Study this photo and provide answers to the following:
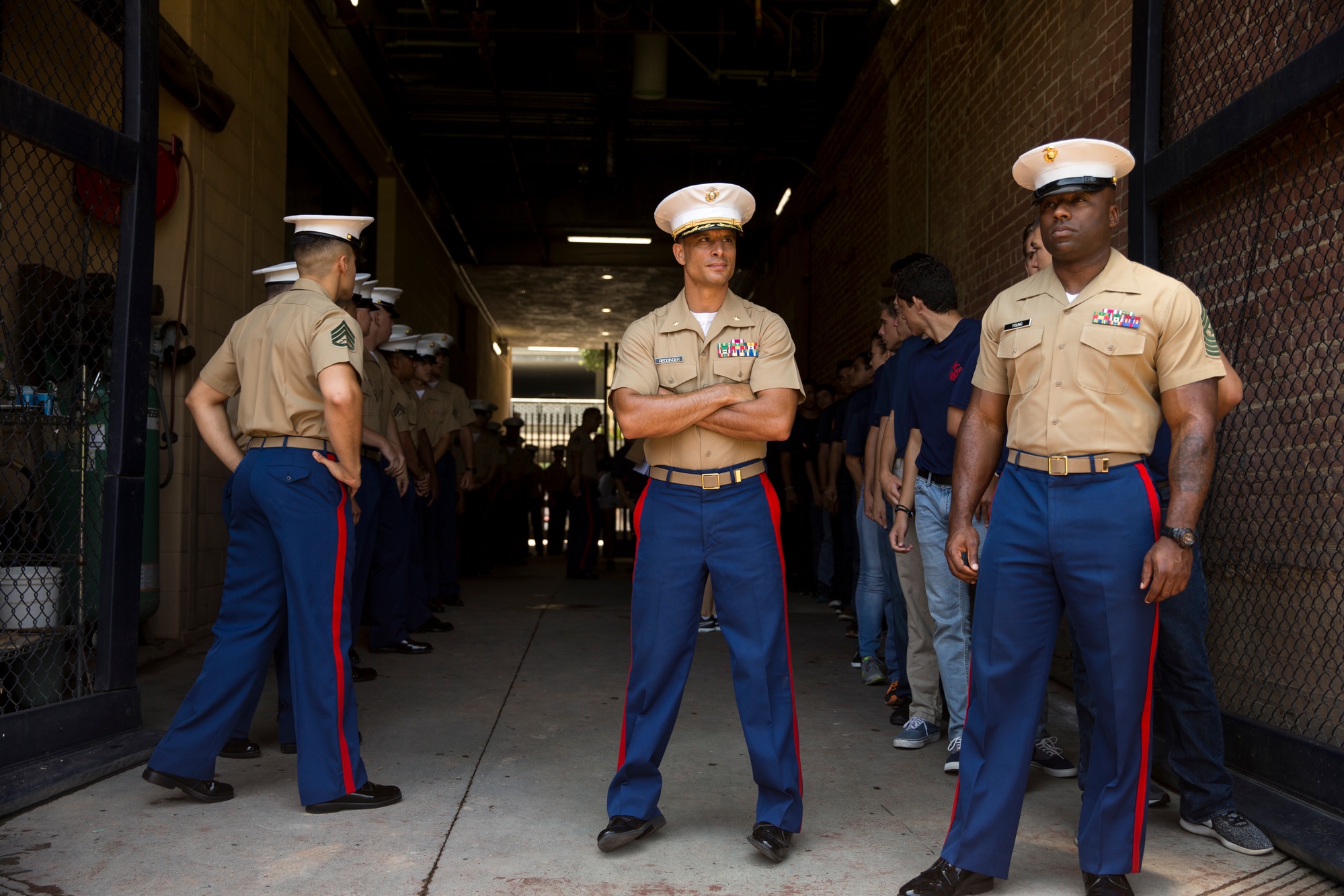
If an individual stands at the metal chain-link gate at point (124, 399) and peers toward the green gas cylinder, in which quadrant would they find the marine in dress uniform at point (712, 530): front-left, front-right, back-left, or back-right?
back-right

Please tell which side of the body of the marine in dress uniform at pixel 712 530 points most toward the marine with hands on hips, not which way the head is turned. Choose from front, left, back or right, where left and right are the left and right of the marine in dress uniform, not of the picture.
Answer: right

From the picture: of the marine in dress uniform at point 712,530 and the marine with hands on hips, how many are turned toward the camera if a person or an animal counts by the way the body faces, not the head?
1

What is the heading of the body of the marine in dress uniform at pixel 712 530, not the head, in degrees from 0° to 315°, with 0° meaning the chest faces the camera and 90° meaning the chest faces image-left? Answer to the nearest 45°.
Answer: approximately 0°

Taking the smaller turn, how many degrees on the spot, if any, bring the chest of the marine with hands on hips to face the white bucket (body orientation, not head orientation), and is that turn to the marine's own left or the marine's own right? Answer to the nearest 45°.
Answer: approximately 90° to the marine's own left

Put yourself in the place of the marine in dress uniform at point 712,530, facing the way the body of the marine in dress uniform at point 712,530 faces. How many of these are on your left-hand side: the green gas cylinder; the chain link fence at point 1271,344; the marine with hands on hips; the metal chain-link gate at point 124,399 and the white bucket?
1

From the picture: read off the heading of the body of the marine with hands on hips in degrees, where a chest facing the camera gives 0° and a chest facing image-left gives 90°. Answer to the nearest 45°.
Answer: approximately 225°

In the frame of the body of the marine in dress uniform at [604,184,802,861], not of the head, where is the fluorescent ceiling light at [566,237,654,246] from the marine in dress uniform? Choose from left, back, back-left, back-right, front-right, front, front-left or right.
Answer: back

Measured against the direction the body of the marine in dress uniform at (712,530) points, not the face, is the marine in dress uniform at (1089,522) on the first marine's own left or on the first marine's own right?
on the first marine's own left

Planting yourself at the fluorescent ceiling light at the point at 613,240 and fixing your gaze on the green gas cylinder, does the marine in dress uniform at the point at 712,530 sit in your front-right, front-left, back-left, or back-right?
front-left

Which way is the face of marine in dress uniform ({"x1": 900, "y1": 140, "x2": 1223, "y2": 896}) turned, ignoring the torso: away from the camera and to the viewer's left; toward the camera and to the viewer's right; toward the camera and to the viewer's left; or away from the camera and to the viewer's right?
toward the camera and to the viewer's left

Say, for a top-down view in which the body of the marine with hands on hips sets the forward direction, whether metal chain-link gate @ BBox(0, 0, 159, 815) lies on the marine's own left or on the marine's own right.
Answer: on the marine's own left

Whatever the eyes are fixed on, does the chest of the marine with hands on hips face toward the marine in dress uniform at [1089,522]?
no

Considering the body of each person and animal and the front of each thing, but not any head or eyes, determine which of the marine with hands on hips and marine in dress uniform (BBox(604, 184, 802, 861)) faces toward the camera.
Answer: the marine in dress uniform
